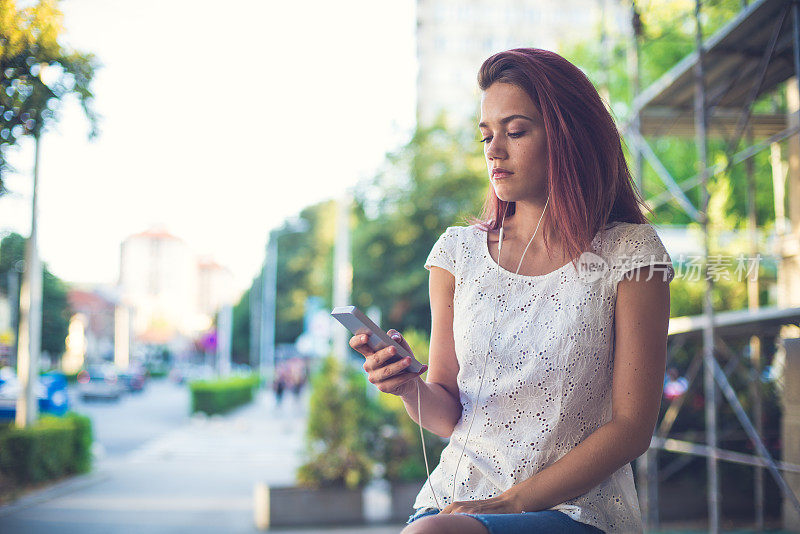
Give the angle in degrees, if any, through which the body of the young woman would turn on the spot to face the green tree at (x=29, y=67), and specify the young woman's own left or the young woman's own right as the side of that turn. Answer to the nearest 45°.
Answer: approximately 90° to the young woman's own right

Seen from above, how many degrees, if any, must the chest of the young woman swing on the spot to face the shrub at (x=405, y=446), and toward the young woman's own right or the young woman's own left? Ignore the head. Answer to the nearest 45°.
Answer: approximately 135° to the young woman's own right

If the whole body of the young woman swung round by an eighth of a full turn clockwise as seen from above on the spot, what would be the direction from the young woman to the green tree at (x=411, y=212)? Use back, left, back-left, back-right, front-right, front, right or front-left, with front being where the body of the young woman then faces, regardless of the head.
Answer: right

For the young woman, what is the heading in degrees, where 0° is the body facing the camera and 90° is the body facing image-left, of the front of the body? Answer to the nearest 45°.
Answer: approximately 45°

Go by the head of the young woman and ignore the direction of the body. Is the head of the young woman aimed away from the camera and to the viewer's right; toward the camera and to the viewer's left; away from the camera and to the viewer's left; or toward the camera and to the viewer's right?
toward the camera and to the viewer's left

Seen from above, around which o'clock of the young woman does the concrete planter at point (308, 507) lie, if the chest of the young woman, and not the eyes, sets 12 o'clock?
The concrete planter is roughly at 4 o'clock from the young woman.

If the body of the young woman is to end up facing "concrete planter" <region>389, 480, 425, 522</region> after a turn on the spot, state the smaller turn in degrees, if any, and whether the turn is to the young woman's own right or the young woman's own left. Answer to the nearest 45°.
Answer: approximately 135° to the young woman's own right

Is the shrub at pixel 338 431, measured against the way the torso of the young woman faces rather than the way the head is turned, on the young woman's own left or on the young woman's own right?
on the young woman's own right
